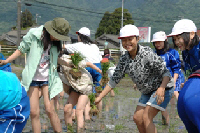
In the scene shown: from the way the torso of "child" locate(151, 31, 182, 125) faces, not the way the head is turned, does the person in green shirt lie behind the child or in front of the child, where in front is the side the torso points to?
in front

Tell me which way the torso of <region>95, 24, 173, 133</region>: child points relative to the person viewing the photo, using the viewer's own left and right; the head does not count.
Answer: facing the viewer and to the left of the viewer

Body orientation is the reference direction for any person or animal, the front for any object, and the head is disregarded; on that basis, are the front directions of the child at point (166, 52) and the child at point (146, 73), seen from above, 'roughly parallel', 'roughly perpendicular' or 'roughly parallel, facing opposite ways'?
roughly parallel

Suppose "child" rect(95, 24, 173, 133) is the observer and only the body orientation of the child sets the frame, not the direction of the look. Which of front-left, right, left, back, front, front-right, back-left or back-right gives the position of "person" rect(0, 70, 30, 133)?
front

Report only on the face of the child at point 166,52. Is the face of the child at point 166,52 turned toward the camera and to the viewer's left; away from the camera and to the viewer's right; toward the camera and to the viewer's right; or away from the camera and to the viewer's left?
toward the camera and to the viewer's left

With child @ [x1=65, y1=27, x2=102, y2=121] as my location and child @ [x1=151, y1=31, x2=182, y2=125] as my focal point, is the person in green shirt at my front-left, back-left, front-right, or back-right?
back-right

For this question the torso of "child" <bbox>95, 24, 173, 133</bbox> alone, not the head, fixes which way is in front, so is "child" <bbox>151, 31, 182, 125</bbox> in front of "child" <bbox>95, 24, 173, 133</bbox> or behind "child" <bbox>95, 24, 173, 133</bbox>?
behind

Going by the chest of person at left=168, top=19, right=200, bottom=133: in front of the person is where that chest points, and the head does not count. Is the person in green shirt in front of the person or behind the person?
in front

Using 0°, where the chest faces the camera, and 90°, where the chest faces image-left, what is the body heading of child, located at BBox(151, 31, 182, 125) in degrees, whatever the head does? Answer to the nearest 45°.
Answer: approximately 45°

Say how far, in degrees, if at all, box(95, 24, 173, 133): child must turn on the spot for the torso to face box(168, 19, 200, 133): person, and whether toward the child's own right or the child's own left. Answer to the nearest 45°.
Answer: approximately 45° to the child's own left

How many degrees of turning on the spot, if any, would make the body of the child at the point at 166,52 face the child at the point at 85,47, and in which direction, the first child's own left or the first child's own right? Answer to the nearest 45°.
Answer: approximately 45° to the first child's own right

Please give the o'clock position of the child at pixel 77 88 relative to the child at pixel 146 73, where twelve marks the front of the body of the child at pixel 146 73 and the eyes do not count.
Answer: the child at pixel 77 88 is roughly at 3 o'clock from the child at pixel 146 73.

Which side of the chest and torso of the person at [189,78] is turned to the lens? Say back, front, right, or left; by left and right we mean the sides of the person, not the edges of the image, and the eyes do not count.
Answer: left

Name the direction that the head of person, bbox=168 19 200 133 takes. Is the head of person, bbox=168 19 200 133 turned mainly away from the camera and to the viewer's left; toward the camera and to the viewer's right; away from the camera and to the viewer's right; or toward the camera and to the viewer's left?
toward the camera and to the viewer's left

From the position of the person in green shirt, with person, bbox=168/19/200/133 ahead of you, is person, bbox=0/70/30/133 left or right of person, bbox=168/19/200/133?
right
